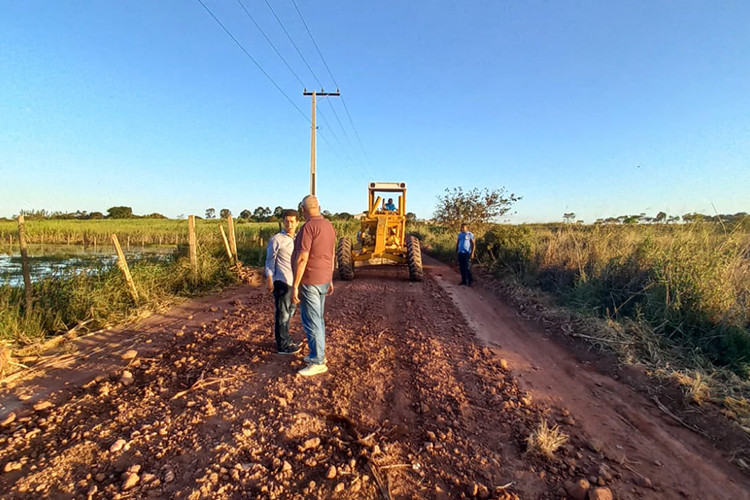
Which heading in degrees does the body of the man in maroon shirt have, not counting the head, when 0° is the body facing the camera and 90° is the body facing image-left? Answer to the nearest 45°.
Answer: approximately 135°

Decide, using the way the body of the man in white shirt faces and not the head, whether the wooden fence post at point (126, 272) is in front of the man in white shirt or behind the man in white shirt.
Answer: behind

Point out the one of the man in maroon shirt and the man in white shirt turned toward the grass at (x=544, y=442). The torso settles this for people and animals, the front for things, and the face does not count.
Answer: the man in white shirt

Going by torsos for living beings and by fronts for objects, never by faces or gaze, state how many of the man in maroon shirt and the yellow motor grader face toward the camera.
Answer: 1

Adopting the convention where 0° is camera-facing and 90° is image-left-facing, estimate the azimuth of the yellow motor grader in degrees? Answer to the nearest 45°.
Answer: approximately 0°

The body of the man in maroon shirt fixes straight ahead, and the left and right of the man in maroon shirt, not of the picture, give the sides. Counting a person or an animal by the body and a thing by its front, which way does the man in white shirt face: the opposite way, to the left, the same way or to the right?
the opposite way

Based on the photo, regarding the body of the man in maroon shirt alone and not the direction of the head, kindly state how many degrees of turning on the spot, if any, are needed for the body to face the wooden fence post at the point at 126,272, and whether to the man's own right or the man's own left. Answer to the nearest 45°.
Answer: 0° — they already face it

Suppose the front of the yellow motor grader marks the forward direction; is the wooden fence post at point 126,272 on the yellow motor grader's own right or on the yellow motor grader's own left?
on the yellow motor grader's own right

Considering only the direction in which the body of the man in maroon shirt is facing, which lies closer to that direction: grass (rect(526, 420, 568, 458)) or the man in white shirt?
the man in white shirt

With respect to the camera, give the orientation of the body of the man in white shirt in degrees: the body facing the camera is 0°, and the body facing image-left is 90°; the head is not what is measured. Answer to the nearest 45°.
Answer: approximately 315°

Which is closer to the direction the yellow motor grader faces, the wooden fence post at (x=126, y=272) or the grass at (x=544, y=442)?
the grass

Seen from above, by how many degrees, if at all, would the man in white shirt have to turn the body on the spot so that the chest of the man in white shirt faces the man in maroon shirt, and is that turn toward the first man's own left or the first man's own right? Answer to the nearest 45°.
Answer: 0° — they already face them

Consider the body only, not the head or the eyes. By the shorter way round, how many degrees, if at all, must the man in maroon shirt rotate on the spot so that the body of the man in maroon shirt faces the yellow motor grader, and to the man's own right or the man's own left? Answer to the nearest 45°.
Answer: approximately 45° to the man's own right
